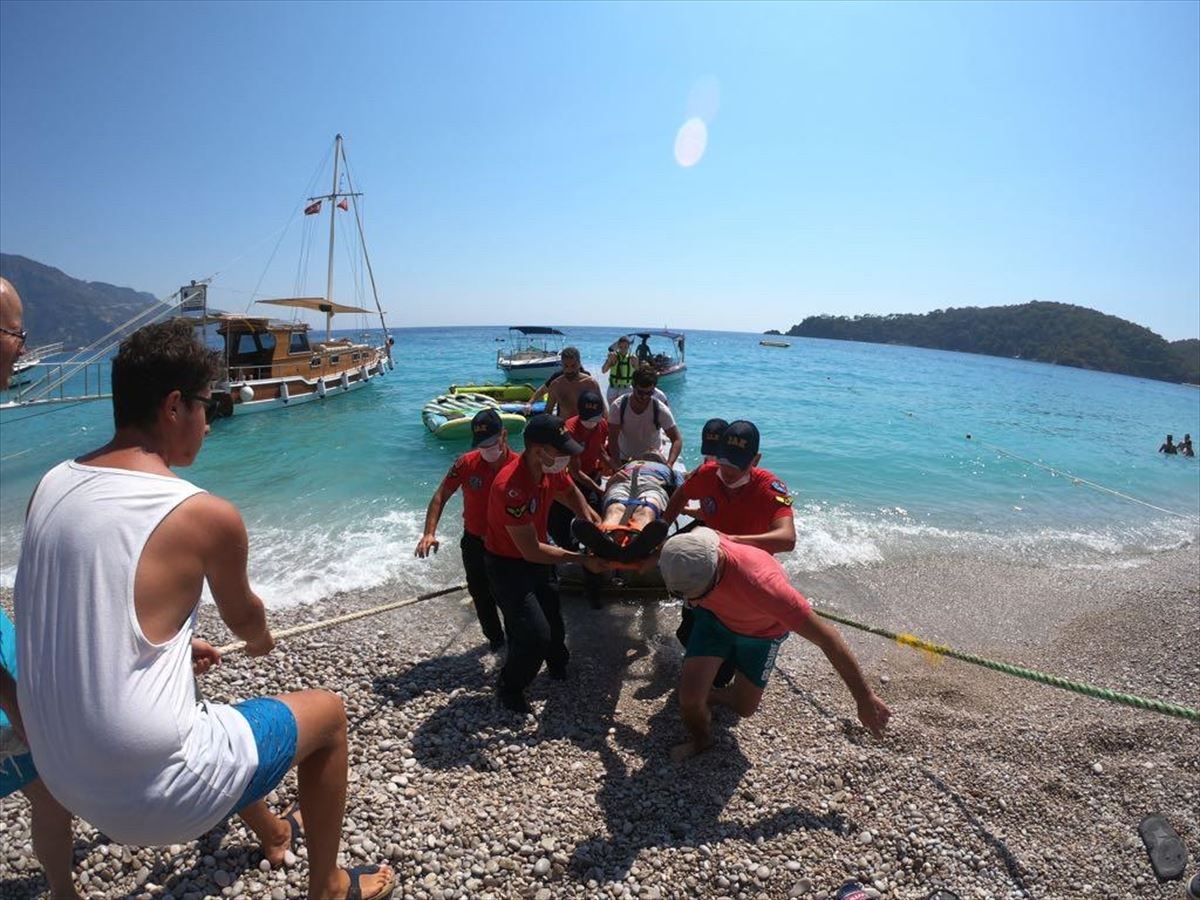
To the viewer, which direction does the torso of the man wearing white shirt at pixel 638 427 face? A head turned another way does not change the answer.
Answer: toward the camera

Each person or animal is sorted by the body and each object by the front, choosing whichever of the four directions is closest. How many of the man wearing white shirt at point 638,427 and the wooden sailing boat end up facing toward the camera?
1

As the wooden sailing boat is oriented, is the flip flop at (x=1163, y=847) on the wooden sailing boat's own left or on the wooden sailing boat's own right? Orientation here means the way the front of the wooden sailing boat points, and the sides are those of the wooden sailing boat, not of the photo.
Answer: on the wooden sailing boat's own right

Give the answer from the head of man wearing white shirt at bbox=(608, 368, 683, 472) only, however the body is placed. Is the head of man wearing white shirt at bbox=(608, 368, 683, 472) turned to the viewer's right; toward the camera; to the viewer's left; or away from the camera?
toward the camera

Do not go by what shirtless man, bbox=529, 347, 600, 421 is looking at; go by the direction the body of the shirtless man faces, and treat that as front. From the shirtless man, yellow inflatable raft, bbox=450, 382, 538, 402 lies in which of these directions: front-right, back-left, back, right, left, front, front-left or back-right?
back

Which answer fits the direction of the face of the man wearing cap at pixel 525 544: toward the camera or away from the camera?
toward the camera

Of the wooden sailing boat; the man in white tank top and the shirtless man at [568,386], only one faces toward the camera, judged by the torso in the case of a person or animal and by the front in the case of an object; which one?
the shirtless man

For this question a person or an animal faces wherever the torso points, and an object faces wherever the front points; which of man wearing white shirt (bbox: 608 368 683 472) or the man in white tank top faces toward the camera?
the man wearing white shirt

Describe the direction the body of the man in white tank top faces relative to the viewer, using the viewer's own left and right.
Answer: facing away from the viewer and to the right of the viewer

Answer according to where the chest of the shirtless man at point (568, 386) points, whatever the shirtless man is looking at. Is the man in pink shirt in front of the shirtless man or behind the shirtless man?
in front

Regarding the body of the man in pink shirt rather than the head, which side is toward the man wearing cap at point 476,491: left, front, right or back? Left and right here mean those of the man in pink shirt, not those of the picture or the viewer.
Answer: right

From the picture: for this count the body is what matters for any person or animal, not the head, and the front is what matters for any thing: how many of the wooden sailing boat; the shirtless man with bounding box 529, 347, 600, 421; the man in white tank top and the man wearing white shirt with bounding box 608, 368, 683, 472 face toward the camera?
2

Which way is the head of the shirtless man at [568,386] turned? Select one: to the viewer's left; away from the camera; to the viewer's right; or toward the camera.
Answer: toward the camera

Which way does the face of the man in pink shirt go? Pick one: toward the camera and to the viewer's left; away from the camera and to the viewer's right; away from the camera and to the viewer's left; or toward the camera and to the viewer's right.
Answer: toward the camera and to the viewer's left

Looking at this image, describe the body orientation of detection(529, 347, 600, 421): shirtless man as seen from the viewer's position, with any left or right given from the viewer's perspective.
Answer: facing the viewer

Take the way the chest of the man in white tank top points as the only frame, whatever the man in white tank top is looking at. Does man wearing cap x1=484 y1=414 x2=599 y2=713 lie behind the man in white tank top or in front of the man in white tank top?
in front
